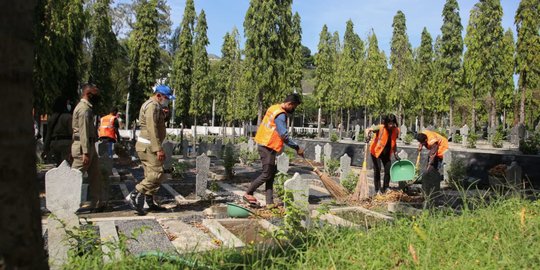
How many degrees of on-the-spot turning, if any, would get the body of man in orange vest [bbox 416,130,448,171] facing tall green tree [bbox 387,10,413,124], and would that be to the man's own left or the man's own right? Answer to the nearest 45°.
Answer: approximately 90° to the man's own right

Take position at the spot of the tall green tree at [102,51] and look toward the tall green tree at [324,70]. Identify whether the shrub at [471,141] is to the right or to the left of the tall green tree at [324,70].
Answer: right

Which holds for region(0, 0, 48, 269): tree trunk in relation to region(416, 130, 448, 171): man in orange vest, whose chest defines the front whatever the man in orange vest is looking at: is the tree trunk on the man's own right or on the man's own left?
on the man's own left

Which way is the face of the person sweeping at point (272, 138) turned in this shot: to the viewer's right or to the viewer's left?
to the viewer's right

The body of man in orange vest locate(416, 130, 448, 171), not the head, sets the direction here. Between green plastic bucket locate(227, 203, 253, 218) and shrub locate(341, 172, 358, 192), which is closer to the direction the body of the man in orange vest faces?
the shrub

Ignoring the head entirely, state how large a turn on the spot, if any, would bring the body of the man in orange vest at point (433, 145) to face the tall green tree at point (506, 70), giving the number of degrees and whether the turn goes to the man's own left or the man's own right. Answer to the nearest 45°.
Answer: approximately 90° to the man's own right

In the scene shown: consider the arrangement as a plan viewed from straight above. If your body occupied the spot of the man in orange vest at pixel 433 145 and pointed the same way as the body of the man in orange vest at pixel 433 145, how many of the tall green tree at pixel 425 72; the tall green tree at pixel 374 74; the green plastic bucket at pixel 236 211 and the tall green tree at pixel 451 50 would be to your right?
3

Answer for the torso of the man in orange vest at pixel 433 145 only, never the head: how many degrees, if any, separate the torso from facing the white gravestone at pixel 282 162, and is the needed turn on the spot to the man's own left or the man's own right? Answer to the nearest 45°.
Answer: approximately 45° to the man's own left

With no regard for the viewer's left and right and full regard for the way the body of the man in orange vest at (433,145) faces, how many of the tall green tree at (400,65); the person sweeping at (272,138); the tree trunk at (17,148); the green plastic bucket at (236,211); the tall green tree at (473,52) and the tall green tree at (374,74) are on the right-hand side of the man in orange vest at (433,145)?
3

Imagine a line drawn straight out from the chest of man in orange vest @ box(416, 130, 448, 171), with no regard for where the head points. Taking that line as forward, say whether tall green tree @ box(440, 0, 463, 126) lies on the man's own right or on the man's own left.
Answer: on the man's own right

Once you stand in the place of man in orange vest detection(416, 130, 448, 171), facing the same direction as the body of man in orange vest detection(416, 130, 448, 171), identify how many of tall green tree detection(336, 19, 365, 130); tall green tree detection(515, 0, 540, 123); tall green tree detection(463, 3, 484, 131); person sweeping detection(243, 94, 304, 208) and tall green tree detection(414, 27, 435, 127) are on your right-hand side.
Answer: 4

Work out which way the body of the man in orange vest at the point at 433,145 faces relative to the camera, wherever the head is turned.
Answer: to the viewer's left

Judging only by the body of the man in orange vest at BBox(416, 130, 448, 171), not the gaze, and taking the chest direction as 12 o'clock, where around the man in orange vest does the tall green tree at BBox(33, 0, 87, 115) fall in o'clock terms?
The tall green tree is roughly at 12 o'clock from the man in orange vest.

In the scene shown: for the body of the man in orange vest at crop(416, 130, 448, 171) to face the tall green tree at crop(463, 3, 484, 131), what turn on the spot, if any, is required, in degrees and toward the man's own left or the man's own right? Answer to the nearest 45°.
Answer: approximately 90° to the man's own right

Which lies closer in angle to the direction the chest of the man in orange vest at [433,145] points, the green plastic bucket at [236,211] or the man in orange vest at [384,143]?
the man in orange vest

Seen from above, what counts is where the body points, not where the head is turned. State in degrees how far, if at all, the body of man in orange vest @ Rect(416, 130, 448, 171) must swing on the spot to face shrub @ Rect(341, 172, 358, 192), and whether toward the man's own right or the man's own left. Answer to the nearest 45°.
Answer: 0° — they already face it

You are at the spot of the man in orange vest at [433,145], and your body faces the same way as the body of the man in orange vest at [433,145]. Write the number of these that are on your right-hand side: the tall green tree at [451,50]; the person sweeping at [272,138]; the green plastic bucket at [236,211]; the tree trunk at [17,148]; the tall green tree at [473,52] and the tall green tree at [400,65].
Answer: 3

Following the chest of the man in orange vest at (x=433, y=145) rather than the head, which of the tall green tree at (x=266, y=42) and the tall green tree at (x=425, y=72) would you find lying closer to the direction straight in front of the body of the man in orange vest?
the tall green tree at (x=266, y=42)
